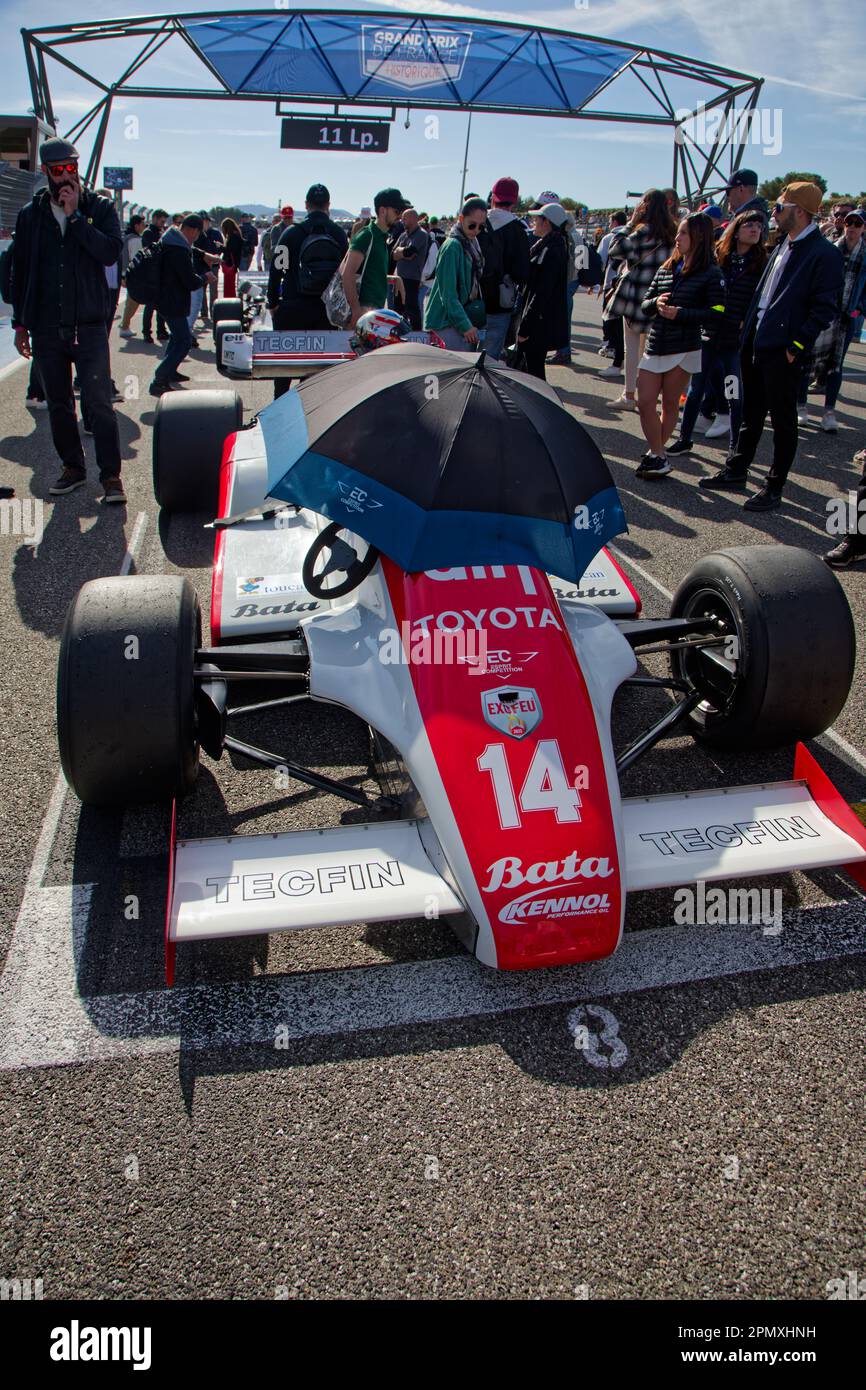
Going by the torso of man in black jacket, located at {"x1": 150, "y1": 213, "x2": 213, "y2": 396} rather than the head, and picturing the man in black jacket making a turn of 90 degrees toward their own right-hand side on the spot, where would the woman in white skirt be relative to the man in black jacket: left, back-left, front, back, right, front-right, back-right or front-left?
front-left

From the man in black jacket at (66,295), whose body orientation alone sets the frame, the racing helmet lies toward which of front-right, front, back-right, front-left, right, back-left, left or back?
front-left

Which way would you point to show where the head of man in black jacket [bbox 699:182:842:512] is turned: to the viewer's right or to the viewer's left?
to the viewer's left

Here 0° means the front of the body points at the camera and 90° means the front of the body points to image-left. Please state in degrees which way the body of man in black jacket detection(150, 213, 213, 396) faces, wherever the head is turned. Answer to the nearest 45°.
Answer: approximately 270°

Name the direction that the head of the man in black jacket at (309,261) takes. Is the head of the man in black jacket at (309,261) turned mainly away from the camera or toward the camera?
away from the camera

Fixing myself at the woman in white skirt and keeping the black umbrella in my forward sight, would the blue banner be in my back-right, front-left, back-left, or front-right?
back-right

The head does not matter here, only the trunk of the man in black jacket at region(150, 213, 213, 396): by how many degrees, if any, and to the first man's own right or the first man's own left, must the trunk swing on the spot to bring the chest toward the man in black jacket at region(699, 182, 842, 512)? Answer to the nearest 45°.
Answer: approximately 45° to the first man's own right

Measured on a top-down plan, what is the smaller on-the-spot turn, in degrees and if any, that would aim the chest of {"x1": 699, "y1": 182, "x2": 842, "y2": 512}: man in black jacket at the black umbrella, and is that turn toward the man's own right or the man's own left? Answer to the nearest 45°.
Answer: approximately 45° to the man's own left

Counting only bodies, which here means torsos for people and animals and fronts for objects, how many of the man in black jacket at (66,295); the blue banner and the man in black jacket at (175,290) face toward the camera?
2
